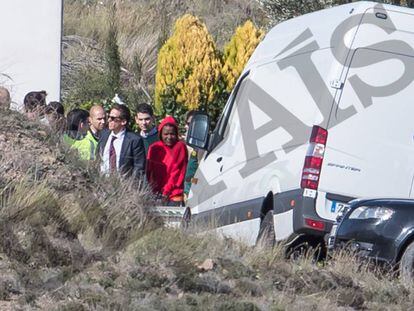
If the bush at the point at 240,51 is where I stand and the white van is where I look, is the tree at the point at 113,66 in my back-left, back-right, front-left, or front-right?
back-right

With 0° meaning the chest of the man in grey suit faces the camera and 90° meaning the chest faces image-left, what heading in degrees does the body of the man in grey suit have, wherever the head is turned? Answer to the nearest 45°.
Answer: approximately 45°

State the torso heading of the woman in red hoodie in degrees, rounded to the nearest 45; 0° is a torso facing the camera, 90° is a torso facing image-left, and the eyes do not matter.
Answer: approximately 0°

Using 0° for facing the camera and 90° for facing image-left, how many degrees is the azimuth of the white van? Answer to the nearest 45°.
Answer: approximately 135°

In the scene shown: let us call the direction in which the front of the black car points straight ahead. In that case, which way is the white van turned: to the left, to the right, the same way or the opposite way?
to the right

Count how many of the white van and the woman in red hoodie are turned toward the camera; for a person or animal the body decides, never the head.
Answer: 1

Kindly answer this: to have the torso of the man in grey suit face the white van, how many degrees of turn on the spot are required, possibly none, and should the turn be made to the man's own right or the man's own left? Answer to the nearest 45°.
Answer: approximately 90° to the man's own left

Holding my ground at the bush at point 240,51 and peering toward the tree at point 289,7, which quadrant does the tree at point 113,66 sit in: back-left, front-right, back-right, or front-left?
back-left

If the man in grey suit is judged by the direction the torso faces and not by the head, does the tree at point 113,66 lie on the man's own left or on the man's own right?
on the man's own right

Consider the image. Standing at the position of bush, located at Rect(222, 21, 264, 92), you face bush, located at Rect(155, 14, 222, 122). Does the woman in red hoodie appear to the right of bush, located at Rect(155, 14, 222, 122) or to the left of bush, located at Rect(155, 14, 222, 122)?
left

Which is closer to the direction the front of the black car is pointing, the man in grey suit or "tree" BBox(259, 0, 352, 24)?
the man in grey suit
